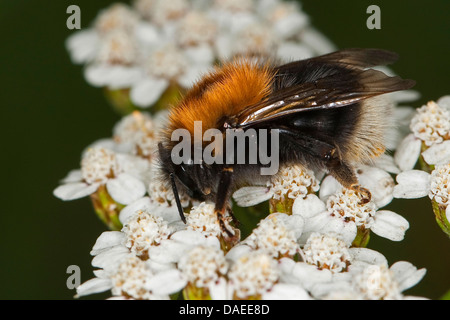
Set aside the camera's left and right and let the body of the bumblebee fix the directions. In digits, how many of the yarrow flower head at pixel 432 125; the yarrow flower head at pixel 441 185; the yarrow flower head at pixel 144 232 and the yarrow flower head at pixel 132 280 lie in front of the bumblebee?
2

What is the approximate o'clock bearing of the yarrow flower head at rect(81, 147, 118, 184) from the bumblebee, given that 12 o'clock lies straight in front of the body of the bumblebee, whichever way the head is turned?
The yarrow flower head is roughly at 1 o'clock from the bumblebee.

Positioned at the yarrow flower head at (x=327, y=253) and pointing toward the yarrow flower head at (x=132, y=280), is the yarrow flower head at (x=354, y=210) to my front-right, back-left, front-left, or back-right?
back-right

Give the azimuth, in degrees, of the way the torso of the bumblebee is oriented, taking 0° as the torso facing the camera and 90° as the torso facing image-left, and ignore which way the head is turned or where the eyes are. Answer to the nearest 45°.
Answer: approximately 90°

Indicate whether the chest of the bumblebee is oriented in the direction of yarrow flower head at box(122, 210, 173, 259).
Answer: yes

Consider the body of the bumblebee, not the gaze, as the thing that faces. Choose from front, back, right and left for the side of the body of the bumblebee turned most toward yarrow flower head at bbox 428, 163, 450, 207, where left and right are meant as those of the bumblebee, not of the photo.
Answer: back
